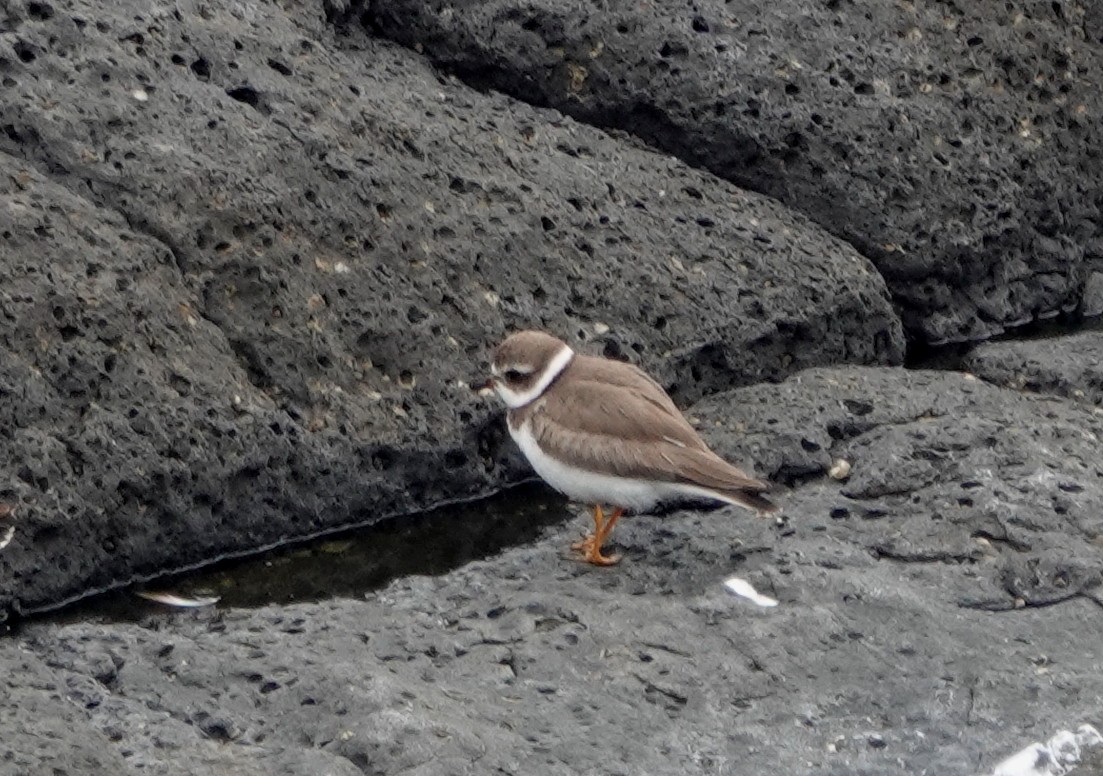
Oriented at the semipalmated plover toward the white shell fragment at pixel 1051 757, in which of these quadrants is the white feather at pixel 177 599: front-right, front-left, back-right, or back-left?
back-right

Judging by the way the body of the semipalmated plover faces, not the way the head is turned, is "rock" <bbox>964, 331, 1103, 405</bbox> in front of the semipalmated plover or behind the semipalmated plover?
behind

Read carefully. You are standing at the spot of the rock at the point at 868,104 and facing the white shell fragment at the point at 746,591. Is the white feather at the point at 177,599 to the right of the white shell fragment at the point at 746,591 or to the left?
right

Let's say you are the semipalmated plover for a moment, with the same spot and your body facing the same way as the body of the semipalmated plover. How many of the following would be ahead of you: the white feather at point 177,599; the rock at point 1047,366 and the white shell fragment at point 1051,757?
1

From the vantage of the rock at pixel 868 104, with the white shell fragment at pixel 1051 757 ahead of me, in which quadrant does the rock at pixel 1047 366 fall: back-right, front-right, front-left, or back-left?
front-left

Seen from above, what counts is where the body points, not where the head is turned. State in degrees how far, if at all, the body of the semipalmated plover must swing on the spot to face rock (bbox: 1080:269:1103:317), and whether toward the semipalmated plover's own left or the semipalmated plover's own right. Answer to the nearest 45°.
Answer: approximately 135° to the semipalmated plover's own right

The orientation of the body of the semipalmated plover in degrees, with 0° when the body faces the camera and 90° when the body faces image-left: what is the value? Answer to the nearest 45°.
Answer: approximately 90°

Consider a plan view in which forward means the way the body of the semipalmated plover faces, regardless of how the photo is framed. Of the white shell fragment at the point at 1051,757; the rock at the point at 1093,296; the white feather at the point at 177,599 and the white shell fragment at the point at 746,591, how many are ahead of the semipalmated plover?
1

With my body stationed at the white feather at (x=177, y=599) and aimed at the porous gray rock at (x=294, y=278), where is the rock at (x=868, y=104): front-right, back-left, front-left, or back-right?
front-right

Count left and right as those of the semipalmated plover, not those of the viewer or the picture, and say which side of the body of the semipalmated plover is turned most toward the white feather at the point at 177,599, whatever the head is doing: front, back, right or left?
front

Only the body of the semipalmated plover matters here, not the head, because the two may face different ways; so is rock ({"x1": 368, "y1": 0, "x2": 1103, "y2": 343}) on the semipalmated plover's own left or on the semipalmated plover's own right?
on the semipalmated plover's own right

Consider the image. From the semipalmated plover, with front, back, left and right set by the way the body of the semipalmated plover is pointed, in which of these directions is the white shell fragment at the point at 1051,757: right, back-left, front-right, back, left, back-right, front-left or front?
back-left

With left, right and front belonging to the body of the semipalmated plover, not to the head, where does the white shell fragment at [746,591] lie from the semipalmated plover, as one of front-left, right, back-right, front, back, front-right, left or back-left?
back-left
